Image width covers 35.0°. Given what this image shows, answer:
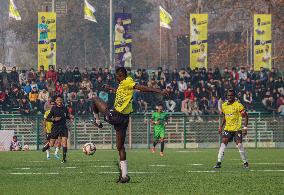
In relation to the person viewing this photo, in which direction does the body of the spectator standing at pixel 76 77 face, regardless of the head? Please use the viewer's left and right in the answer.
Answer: facing the viewer

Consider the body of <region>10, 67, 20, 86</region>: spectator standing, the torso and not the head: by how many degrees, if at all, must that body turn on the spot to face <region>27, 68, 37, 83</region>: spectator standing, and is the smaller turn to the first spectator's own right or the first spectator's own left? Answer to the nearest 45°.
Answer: approximately 90° to the first spectator's own left

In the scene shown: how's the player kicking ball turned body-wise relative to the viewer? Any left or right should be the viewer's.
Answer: facing the viewer and to the left of the viewer

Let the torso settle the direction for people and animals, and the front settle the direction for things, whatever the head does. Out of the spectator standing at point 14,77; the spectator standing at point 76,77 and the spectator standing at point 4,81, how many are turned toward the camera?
3

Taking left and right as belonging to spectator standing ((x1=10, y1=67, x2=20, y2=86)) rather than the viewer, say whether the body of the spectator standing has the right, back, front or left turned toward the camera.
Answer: front

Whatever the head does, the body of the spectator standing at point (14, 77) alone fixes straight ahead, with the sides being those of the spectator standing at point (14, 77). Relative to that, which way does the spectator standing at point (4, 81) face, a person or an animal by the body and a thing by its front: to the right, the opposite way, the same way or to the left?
the same way

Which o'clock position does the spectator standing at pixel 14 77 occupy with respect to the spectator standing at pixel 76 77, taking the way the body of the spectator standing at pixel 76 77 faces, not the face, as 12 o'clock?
the spectator standing at pixel 14 77 is roughly at 3 o'clock from the spectator standing at pixel 76 77.

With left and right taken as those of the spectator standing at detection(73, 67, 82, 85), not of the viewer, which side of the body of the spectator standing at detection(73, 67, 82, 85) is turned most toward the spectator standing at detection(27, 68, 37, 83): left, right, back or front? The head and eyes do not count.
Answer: right

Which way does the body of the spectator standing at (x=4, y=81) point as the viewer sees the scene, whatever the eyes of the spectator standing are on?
toward the camera

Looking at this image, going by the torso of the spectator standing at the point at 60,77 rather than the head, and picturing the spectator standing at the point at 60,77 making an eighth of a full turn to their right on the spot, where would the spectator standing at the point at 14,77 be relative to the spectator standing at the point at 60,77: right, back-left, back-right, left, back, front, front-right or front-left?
front-right

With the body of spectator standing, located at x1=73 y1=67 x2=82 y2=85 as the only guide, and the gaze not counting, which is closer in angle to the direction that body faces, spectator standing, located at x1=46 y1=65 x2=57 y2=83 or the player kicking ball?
the player kicking ball

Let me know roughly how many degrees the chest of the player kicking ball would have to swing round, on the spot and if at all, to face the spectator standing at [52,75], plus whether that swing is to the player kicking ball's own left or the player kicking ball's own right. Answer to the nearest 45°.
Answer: approximately 135° to the player kicking ball's own right

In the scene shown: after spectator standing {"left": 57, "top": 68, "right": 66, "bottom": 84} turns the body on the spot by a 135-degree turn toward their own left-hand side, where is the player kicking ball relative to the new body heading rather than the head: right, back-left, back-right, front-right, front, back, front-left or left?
back-right
